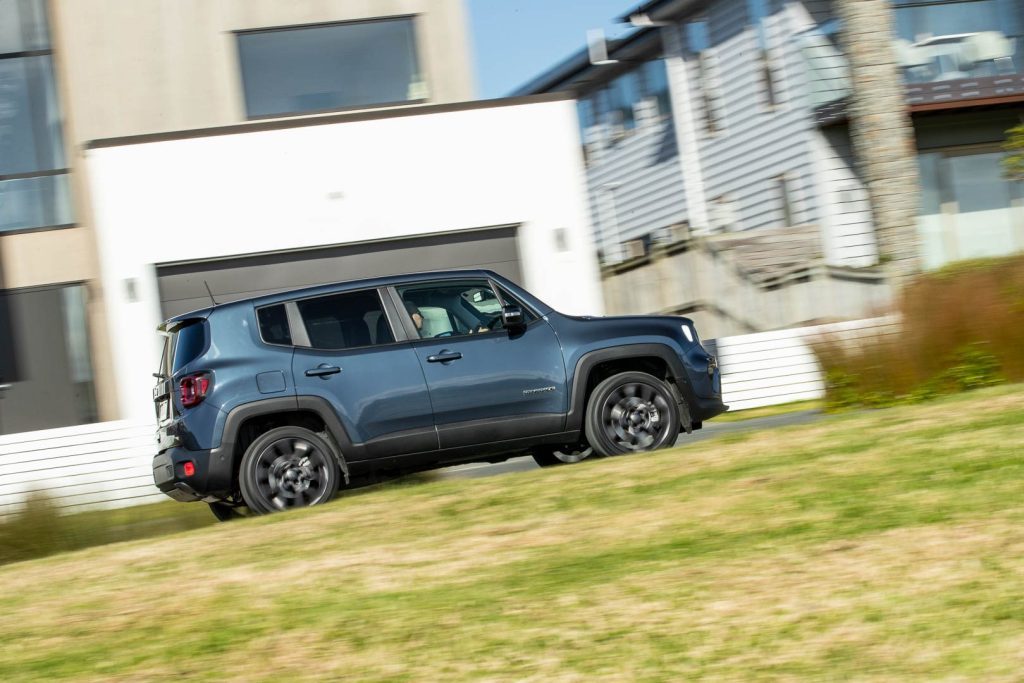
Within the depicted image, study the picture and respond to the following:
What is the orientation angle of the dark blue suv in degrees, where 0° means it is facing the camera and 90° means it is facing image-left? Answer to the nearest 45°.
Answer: approximately 270°

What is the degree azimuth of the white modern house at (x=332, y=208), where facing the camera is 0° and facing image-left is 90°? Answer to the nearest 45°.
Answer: approximately 0°

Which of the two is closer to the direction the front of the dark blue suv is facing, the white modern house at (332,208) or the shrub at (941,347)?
the shrub

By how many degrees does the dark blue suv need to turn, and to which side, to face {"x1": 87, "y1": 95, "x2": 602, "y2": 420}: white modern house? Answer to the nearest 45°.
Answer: approximately 90° to its left

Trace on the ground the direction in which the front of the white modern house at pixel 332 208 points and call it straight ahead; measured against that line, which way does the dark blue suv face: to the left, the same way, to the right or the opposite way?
to the left

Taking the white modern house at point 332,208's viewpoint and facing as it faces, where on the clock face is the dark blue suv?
The dark blue suv is roughly at 12 o'clock from the white modern house.
